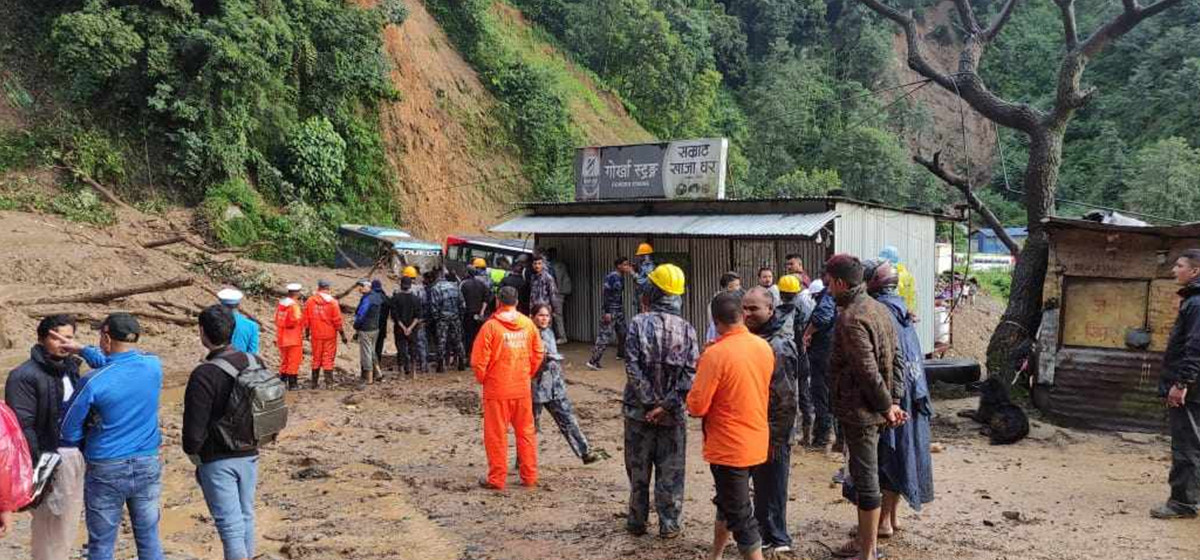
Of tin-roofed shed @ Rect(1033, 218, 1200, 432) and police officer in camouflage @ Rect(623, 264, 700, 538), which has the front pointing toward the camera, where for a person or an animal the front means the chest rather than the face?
the tin-roofed shed

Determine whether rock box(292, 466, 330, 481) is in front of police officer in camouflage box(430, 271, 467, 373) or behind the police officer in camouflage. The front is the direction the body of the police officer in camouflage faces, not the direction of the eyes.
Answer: behind

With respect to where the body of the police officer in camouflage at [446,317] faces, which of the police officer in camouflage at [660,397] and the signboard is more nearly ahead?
the signboard

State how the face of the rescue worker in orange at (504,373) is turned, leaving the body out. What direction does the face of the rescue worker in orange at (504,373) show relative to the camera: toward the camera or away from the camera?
away from the camera

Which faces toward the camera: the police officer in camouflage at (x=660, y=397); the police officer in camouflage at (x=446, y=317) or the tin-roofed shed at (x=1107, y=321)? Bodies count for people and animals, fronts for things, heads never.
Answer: the tin-roofed shed

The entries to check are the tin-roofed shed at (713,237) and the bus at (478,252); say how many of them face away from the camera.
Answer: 0

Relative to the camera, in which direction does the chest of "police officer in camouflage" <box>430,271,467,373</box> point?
away from the camera

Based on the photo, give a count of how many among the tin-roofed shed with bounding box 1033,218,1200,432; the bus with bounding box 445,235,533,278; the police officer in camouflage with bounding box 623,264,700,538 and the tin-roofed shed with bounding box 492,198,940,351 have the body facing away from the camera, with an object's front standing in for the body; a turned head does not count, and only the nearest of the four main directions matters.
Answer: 1

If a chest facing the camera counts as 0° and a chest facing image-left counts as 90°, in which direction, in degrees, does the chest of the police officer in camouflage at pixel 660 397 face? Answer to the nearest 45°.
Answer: approximately 180°

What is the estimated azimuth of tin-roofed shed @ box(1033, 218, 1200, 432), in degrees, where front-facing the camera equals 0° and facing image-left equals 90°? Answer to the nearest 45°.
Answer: approximately 0°

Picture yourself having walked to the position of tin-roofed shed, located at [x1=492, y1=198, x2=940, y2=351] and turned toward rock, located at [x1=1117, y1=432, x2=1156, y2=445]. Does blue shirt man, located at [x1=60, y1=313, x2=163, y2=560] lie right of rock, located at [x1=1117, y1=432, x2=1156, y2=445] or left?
right

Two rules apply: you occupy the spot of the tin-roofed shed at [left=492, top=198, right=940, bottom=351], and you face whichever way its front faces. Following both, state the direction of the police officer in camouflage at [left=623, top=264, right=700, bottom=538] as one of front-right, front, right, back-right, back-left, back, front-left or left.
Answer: front-left
